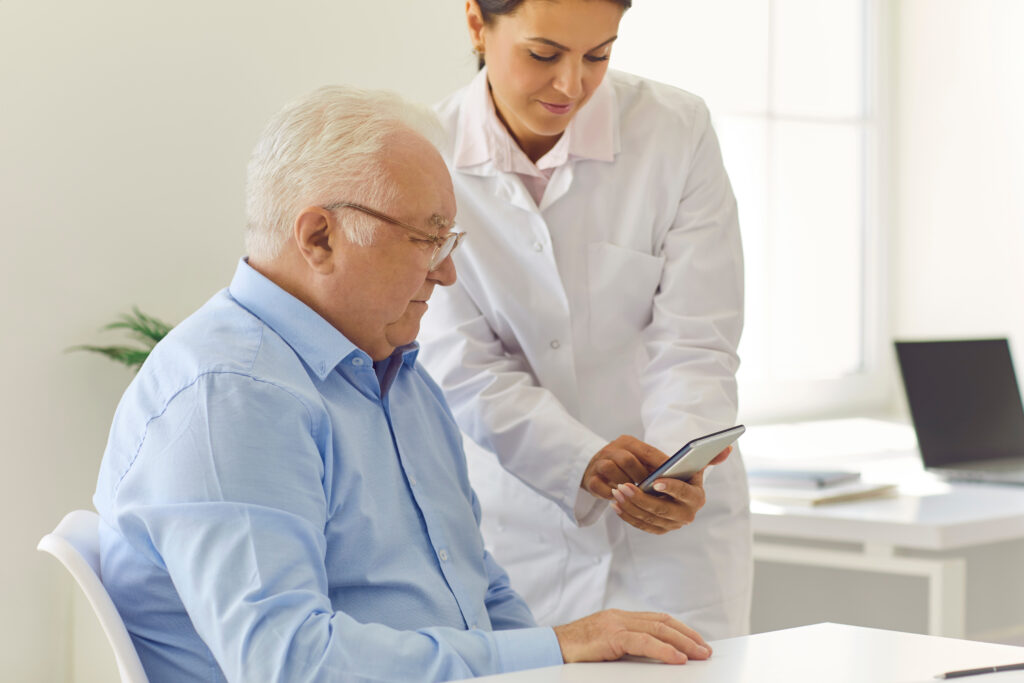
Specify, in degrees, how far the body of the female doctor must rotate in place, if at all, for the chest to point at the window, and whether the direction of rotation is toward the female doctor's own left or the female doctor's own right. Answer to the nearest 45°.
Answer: approximately 180°

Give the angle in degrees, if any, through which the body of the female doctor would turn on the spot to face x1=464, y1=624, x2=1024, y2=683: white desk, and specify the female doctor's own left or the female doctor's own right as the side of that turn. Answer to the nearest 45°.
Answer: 0° — they already face it

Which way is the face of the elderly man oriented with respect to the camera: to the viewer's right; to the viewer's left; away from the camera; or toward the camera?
to the viewer's right

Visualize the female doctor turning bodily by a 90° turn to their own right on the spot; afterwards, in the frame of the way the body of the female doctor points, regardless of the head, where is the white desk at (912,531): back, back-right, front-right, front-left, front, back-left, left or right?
back-right

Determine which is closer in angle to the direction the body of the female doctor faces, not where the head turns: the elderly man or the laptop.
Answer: the elderly man

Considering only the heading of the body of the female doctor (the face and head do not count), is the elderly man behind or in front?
in front

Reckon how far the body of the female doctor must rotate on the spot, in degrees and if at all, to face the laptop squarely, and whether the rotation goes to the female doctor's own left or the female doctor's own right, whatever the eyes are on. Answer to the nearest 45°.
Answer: approximately 135° to the female doctor's own left

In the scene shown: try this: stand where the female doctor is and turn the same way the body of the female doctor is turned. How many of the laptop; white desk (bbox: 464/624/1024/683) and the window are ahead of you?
1

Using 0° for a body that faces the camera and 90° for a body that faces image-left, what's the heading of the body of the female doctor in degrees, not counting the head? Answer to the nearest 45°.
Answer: approximately 0°
